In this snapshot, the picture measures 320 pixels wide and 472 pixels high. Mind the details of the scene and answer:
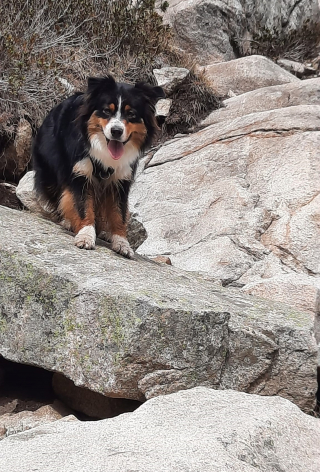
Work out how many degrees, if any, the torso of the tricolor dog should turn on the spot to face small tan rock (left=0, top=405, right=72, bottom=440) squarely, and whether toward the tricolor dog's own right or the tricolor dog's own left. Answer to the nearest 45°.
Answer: approximately 45° to the tricolor dog's own right

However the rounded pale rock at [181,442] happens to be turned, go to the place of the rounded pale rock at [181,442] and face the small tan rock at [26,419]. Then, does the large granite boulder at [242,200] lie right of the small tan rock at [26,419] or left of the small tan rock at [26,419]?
right

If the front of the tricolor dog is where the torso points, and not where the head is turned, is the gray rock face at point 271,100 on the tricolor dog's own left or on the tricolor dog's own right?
on the tricolor dog's own left

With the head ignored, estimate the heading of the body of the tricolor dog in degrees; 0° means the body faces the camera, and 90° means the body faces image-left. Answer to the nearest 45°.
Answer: approximately 315°

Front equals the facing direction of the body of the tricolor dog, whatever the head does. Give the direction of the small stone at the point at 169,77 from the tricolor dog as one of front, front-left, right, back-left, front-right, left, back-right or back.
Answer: back-left

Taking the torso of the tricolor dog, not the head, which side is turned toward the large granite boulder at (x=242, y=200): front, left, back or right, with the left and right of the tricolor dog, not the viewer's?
left
